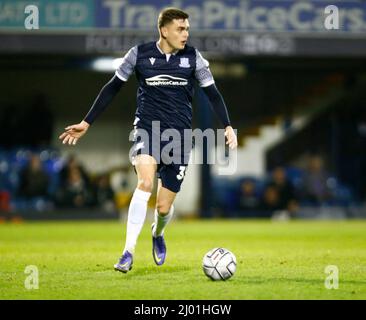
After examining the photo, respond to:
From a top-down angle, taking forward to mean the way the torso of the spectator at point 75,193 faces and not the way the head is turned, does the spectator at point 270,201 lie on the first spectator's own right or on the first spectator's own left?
on the first spectator's own left

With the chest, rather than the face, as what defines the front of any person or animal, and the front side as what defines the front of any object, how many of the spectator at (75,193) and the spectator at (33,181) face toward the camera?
2

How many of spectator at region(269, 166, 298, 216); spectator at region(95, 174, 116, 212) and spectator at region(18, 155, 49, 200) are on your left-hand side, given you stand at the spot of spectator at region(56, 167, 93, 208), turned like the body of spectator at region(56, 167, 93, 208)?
2

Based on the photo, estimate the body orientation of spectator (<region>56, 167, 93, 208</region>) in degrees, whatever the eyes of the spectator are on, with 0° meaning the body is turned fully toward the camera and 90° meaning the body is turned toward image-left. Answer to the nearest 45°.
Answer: approximately 0°

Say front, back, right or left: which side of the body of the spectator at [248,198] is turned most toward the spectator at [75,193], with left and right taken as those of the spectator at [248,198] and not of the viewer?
right

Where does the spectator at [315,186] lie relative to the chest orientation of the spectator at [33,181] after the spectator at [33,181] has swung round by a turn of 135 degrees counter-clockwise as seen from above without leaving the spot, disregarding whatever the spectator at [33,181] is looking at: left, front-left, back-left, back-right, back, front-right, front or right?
front-right

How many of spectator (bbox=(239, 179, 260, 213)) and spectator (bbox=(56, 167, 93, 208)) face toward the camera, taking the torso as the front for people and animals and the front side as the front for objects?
2

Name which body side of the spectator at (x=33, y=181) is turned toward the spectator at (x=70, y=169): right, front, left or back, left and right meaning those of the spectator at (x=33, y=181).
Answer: left
